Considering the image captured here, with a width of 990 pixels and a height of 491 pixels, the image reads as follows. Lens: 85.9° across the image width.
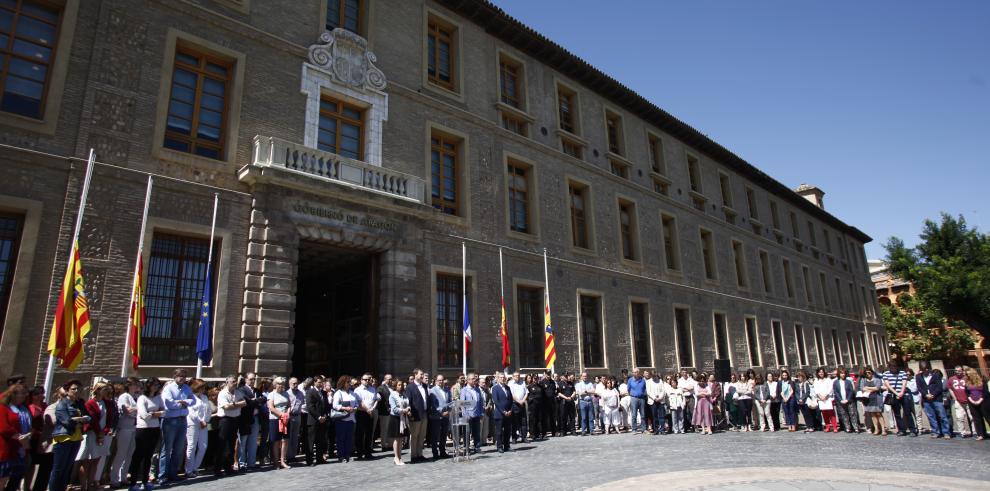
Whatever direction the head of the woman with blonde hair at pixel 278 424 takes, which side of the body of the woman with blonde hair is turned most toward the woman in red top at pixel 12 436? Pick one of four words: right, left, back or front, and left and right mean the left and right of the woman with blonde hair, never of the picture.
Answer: right

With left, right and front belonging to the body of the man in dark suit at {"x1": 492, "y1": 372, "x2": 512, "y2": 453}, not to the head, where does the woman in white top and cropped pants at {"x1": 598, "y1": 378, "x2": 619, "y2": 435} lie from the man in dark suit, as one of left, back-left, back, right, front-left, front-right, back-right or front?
left

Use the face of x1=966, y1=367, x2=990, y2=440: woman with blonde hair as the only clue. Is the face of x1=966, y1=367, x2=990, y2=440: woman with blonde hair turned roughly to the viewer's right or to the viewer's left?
to the viewer's left

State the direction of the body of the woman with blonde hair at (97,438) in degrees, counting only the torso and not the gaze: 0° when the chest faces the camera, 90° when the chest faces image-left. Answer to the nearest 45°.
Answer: approximately 315°

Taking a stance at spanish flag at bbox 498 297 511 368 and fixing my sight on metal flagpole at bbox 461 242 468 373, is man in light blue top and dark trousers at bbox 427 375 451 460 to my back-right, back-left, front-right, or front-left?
front-left

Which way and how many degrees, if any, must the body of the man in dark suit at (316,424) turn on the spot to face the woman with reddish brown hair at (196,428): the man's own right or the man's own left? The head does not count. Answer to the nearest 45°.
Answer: approximately 90° to the man's own right

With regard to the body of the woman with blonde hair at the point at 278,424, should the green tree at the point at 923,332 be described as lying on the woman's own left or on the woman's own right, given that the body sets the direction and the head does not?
on the woman's own left

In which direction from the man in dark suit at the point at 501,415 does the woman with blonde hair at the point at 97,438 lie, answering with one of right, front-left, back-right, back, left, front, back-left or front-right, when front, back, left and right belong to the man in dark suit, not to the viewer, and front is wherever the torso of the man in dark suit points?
right

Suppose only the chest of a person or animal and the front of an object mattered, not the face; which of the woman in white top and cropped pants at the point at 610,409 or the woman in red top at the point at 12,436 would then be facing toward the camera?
the woman in white top and cropped pants

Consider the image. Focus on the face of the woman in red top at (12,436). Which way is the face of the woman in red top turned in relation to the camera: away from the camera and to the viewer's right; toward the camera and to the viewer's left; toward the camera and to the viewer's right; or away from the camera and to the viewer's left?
toward the camera and to the viewer's right

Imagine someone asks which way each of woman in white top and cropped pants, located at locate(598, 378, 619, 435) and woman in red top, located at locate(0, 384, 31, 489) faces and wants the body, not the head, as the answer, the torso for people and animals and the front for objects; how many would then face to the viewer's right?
1
